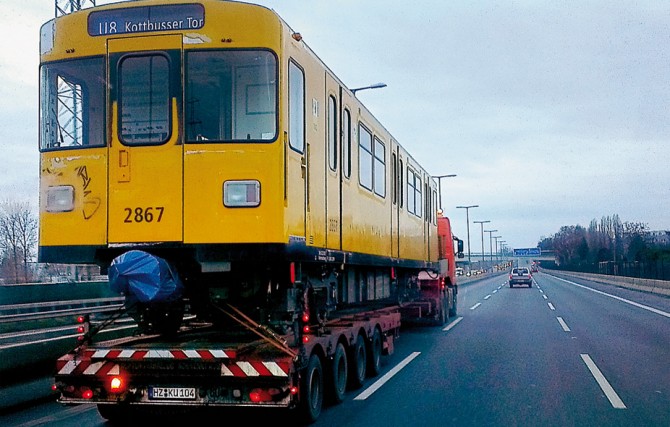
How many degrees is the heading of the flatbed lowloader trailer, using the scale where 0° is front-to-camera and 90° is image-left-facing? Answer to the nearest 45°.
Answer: approximately 225°

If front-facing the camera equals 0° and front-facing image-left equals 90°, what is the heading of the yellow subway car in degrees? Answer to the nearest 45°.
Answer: approximately 45°
